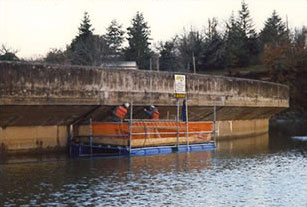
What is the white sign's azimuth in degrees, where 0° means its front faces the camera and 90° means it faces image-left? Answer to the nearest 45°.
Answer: approximately 0°
